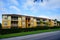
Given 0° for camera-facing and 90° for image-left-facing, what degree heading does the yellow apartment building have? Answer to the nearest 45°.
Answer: approximately 315°
